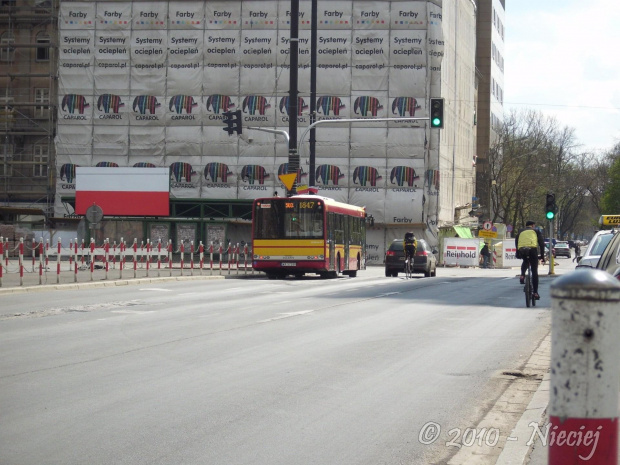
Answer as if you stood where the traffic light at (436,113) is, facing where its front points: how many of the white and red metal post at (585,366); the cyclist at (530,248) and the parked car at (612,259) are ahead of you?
3

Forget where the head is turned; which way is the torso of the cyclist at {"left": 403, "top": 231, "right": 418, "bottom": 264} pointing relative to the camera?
away from the camera

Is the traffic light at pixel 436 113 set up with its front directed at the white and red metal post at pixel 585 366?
yes

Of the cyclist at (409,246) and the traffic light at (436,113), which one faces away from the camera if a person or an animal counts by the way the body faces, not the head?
the cyclist

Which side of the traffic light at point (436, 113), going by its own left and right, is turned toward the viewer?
front

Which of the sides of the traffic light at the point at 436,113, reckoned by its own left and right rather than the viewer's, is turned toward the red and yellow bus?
right

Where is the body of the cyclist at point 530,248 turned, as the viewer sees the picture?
away from the camera

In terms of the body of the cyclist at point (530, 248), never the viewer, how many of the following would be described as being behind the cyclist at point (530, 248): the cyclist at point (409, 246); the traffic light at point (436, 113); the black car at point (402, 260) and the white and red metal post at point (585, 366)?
1

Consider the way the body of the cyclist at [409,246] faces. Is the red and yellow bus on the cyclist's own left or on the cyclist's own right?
on the cyclist's own left

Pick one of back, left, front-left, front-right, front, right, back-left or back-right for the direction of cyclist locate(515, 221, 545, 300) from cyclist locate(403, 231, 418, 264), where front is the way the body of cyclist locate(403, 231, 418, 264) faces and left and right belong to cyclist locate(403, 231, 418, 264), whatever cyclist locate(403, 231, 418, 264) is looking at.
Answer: back

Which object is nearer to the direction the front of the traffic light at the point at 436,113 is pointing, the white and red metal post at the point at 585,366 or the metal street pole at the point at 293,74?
the white and red metal post

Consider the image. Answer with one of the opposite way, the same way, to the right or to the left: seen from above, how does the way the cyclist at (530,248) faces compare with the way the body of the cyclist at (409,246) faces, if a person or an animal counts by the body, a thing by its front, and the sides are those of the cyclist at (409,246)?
the same way

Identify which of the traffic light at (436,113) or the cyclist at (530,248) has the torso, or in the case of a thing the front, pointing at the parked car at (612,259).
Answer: the traffic light

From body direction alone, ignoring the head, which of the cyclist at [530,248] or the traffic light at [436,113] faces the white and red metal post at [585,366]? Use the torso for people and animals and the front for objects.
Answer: the traffic light

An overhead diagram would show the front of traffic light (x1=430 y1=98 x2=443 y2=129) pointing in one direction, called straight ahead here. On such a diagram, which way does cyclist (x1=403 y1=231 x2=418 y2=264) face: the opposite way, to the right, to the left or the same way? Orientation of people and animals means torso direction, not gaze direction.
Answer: the opposite way
